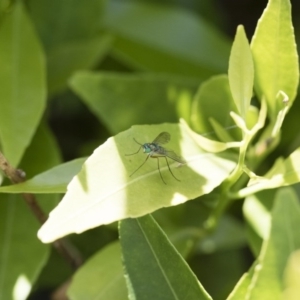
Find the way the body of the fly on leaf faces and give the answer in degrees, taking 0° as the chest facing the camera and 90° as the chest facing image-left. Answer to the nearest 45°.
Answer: approximately 90°
